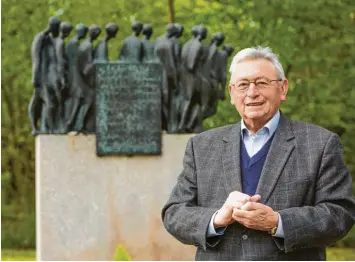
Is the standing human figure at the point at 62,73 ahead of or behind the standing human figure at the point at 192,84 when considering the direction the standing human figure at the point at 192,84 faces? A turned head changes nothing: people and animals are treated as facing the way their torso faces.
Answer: behind

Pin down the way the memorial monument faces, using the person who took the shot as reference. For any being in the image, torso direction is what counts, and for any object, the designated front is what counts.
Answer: facing the viewer
